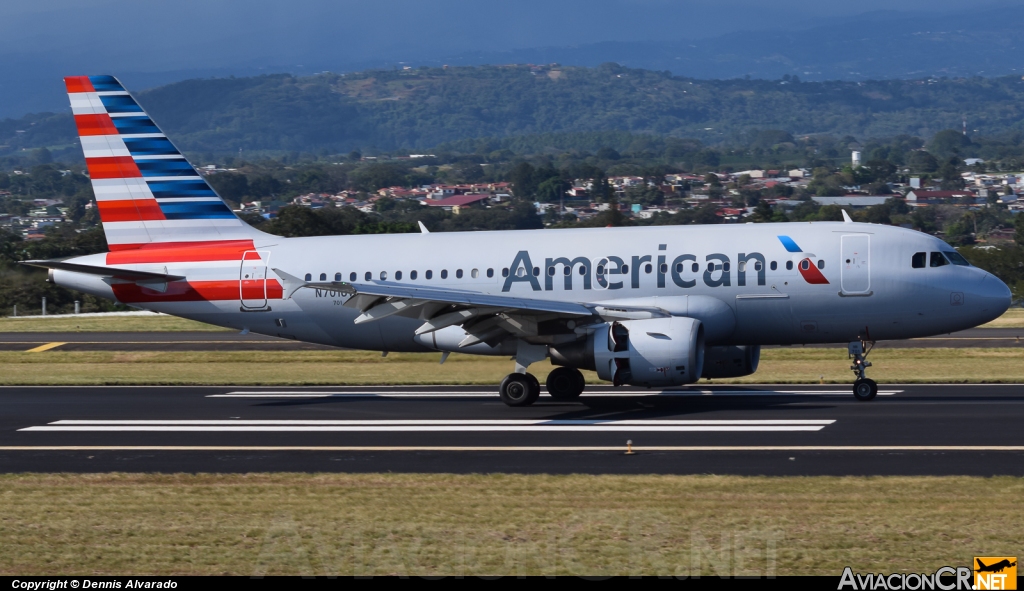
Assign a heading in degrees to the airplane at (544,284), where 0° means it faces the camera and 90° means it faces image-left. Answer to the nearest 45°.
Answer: approximately 270°
